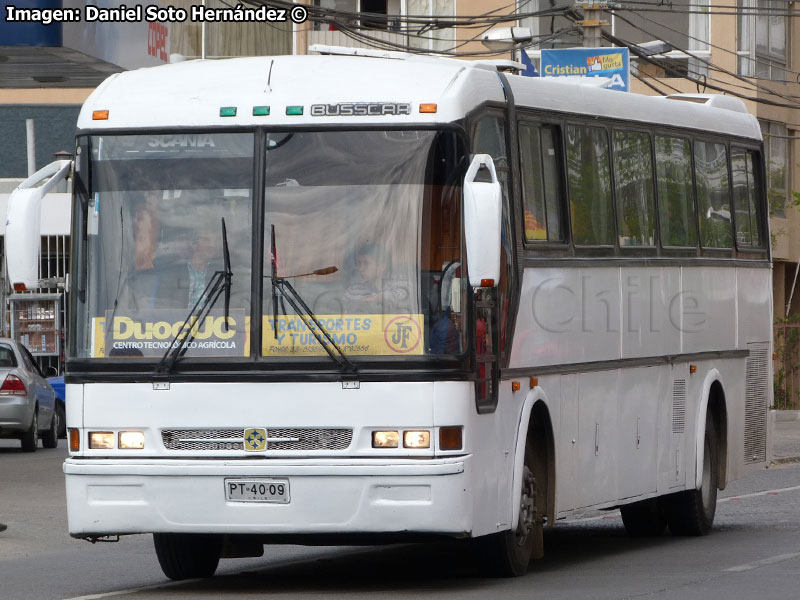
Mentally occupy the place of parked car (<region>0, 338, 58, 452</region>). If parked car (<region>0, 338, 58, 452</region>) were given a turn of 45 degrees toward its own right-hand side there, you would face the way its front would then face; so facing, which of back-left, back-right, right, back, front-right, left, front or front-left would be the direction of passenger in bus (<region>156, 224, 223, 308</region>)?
right

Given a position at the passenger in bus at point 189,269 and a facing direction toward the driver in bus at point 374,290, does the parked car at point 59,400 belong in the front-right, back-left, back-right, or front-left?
back-left

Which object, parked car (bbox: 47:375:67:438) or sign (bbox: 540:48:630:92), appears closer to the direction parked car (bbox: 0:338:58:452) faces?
the parked car

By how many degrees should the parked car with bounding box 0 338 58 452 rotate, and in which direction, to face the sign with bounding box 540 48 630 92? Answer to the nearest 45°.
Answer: approximately 90° to its right

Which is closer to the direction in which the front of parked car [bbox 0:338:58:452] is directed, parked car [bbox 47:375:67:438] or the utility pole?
the parked car

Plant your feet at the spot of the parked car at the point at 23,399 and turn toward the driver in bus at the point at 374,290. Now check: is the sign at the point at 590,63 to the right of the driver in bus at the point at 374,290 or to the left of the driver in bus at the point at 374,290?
left

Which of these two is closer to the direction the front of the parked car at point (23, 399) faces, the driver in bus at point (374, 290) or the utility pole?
the utility pole

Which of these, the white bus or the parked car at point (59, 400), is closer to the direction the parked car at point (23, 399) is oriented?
the parked car

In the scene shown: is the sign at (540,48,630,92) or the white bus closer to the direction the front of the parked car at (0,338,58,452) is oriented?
the sign

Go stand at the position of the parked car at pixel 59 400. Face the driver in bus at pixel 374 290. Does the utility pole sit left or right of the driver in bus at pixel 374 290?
left

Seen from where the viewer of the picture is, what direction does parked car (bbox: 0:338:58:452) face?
facing away from the viewer and to the right of the viewer

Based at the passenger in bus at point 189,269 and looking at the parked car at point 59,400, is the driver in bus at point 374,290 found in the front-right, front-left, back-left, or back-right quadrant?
back-right
